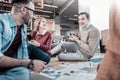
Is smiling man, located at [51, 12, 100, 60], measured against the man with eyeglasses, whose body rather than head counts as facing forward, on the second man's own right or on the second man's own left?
on the second man's own left

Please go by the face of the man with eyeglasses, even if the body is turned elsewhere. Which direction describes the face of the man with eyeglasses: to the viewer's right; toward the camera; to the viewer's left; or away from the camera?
to the viewer's right
